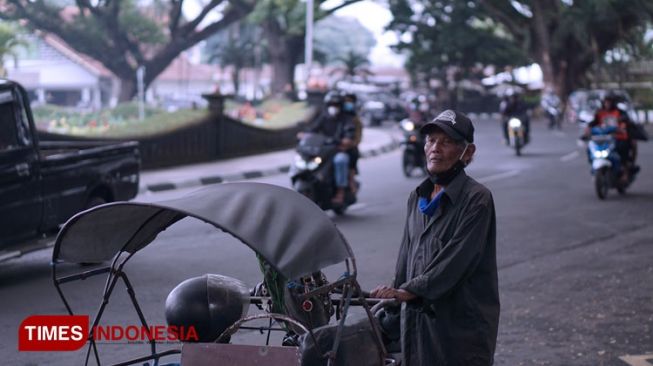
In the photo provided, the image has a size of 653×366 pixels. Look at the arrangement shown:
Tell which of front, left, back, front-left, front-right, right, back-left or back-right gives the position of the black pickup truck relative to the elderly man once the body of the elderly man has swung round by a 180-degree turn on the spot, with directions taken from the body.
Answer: left

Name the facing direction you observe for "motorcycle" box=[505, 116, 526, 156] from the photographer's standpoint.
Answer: facing the viewer

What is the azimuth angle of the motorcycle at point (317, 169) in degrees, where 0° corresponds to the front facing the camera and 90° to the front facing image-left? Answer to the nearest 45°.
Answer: approximately 45°

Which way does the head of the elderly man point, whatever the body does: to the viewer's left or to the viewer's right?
to the viewer's left

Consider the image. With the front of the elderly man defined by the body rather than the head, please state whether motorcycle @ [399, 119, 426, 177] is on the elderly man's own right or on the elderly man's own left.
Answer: on the elderly man's own right

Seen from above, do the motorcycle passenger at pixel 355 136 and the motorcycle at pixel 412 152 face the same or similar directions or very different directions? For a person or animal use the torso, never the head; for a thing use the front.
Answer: same or similar directions

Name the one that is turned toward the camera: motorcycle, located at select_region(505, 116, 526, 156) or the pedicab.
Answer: the motorcycle

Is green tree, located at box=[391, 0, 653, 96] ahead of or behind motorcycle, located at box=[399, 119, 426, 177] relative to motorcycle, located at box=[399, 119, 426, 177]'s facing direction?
behind

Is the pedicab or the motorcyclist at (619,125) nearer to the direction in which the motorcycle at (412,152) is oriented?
the pedicab

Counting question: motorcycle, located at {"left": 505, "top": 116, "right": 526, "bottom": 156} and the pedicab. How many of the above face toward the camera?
1

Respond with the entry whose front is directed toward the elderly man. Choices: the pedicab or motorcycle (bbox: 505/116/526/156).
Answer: the motorcycle

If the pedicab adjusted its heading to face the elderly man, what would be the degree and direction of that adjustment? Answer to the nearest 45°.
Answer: approximately 180°

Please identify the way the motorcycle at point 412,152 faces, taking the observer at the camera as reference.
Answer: facing the viewer and to the left of the viewer

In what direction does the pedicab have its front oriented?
to the viewer's left
